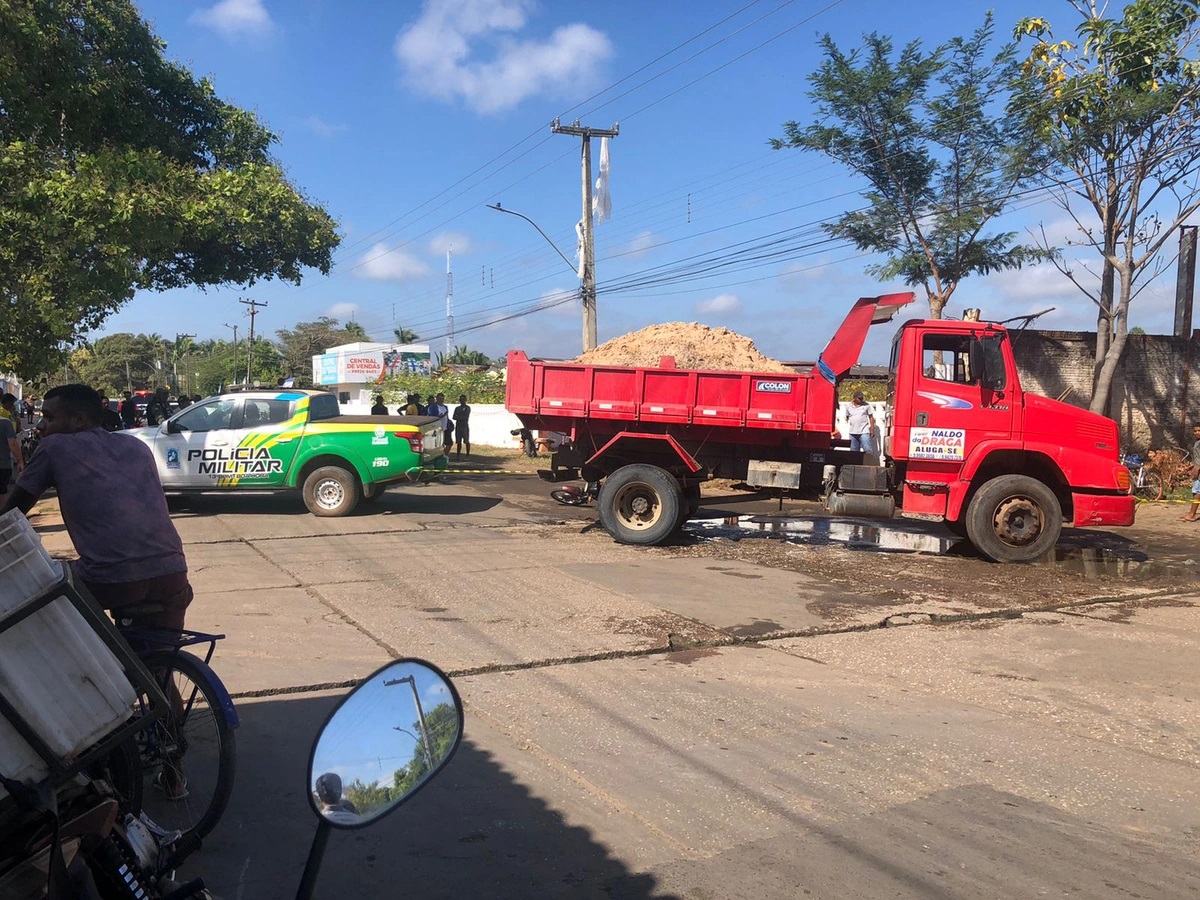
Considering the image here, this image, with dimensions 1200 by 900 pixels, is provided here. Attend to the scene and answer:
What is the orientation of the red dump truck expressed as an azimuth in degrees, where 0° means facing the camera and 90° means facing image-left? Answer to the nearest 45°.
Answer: approximately 270°

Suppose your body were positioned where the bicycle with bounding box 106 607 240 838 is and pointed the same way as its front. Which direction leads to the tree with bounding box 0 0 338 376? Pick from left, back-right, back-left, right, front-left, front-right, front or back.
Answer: front-right

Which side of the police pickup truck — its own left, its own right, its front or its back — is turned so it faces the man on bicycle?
left

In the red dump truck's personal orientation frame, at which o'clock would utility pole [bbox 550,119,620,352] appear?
The utility pole is roughly at 8 o'clock from the red dump truck.

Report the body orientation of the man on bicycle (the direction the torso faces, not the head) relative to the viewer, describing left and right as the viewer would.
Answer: facing away from the viewer and to the left of the viewer

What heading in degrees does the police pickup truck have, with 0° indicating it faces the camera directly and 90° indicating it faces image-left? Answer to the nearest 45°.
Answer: approximately 90°

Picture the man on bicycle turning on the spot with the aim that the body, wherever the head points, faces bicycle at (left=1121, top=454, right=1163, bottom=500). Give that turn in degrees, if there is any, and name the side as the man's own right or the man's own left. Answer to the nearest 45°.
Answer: approximately 135° to the man's own right

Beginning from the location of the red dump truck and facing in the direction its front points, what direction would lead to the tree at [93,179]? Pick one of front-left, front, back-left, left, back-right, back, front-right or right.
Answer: back

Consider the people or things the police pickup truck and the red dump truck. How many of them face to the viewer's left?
1

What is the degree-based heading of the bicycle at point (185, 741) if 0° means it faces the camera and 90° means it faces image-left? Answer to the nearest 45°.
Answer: approximately 135°

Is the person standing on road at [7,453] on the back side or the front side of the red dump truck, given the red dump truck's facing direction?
on the back side

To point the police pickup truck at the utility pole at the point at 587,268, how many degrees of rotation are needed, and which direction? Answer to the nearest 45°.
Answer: approximately 135° to its right

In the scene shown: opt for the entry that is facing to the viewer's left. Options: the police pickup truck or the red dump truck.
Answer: the police pickup truck
